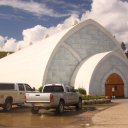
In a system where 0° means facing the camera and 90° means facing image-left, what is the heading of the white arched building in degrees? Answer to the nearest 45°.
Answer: approximately 315°

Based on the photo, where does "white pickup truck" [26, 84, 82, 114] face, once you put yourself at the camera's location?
facing away from the viewer and to the right of the viewer

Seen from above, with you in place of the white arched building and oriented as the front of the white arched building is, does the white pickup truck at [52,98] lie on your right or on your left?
on your right

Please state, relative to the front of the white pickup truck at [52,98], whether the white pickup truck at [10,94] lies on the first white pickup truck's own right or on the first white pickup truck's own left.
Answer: on the first white pickup truck's own left

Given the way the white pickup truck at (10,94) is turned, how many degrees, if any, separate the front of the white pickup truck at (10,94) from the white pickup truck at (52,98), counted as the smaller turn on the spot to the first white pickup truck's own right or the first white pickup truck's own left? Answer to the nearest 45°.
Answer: approximately 90° to the first white pickup truck's own right

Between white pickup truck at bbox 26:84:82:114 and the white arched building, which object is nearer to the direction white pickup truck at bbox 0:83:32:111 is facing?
the white arched building

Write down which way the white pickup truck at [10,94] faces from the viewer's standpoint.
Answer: facing away from the viewer and to the right of the viewer

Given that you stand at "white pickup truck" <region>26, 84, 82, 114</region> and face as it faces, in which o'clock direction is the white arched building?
The white arched building is roughly at 11 o'clock from the white pickup truck.

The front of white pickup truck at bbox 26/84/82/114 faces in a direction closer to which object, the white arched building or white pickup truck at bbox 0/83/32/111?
the white arched building
